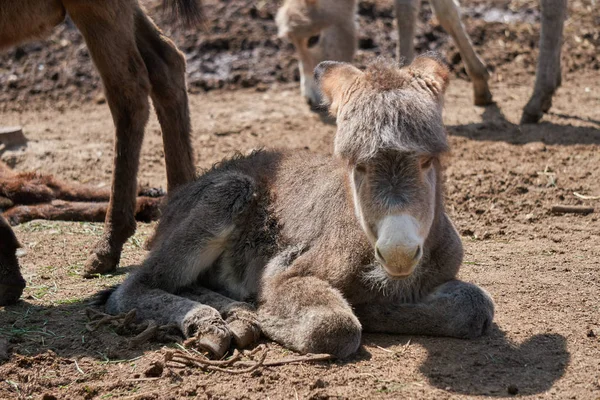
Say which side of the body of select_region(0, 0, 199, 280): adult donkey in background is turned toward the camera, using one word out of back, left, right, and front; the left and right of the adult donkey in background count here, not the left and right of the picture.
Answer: left

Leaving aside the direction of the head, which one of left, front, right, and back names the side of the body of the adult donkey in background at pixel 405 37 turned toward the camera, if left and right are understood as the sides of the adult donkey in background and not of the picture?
left

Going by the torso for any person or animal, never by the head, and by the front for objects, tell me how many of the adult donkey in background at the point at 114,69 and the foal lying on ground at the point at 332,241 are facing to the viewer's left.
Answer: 1

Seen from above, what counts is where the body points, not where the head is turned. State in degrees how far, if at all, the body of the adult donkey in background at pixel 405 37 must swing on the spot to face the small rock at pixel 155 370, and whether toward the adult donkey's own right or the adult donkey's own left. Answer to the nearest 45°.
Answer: approximately 90° to the adult donkey's own left

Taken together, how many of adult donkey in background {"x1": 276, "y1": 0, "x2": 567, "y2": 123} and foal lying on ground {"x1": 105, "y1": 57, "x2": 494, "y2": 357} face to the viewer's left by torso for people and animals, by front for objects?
1

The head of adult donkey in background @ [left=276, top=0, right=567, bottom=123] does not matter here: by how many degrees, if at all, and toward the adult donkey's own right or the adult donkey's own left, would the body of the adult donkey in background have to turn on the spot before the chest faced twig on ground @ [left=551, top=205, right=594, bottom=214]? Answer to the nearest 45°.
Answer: approximately 90° to the adult donkey's own left

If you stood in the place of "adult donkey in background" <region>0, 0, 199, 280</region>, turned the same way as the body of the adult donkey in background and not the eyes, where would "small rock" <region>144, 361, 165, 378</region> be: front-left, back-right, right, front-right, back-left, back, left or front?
left

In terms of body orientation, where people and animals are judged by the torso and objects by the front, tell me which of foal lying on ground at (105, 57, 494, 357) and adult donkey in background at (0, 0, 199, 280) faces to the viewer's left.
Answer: the adult donkey in background

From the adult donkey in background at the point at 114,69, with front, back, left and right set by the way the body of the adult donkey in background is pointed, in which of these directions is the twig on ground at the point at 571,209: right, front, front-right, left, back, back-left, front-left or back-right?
back
